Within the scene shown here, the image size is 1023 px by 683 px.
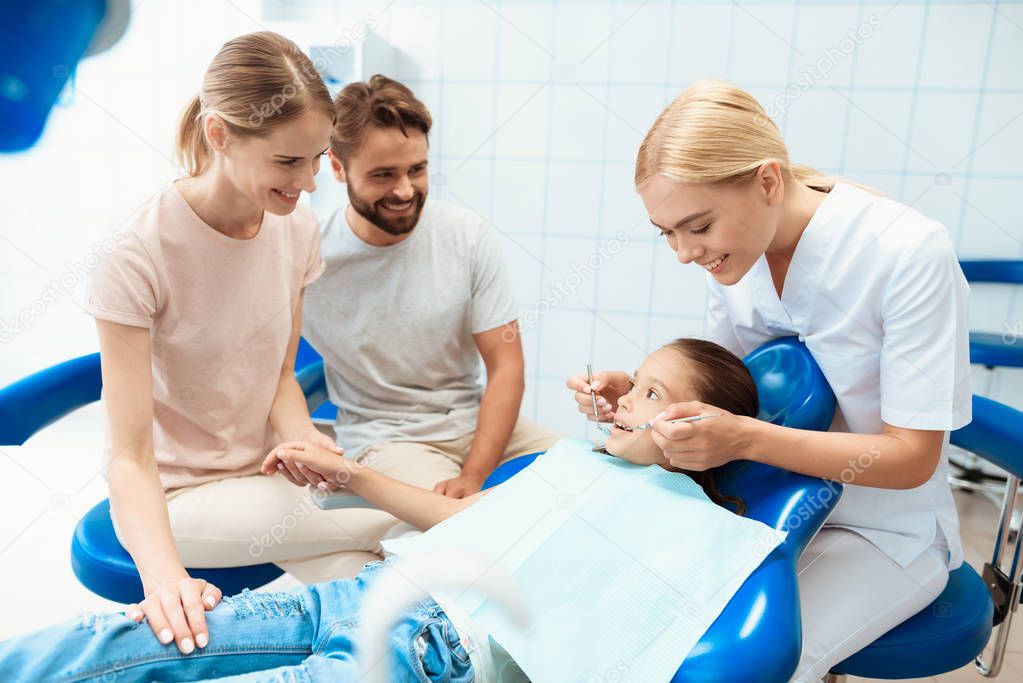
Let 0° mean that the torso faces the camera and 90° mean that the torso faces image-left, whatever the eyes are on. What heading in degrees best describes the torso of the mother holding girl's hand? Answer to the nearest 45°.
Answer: approximately 315°

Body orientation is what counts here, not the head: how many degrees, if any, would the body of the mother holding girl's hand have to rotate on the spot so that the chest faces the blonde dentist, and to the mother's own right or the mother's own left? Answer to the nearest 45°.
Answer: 0° — they already face them

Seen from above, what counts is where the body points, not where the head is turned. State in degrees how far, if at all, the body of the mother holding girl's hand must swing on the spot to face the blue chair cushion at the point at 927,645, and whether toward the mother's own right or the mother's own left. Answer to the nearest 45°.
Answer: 0° — they already face it

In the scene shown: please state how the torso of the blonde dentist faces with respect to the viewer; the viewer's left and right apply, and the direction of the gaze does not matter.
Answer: facing the viewer and to the left of the viewer

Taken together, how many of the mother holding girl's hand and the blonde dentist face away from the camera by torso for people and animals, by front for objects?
0

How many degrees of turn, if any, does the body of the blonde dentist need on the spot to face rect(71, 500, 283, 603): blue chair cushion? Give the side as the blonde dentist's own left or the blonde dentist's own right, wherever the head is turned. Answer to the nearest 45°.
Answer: approximately 45° to the blonde dentist's own right

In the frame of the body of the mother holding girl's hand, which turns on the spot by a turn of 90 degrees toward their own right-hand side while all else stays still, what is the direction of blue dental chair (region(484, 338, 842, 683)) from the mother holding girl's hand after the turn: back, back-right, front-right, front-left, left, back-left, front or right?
left
